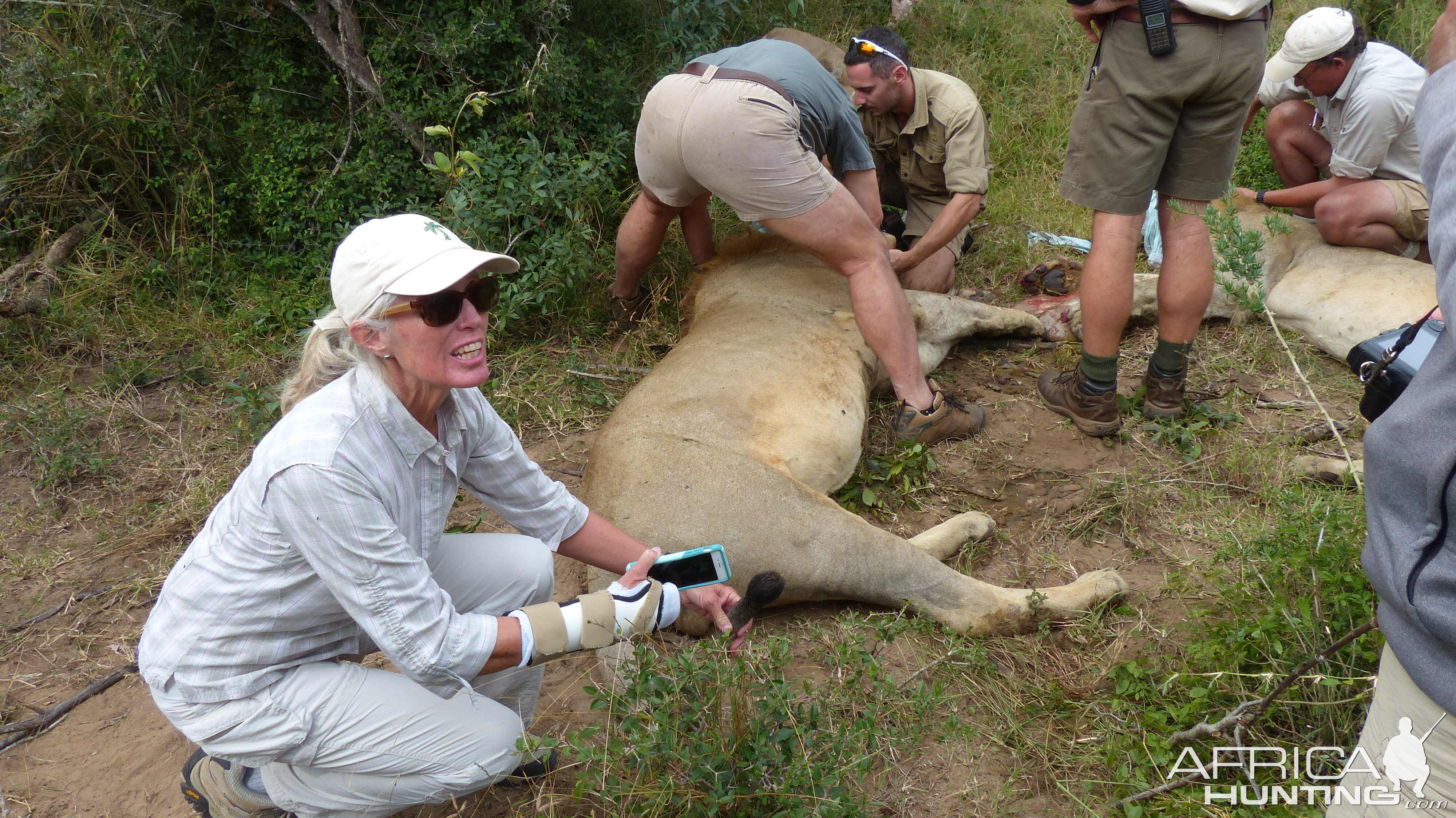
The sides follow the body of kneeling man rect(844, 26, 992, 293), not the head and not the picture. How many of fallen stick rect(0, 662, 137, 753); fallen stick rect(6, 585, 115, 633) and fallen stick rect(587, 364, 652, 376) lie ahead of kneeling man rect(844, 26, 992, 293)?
3

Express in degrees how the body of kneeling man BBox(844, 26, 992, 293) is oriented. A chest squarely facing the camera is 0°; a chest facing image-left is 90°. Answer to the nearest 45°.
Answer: approximately 45°

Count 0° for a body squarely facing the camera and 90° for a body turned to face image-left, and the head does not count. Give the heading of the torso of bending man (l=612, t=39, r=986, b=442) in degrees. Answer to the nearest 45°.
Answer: approximately 225°

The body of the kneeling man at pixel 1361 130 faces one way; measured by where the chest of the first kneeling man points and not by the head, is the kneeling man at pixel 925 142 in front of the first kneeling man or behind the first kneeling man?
in front

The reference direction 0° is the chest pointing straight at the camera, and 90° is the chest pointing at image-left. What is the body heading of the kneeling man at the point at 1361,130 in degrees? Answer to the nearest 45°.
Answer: approximately 45°

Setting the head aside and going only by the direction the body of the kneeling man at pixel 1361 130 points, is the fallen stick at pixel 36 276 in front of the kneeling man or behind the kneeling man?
in front

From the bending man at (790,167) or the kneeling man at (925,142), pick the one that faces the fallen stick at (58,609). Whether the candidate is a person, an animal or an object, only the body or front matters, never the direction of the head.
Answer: the kneeling man at (925,142)

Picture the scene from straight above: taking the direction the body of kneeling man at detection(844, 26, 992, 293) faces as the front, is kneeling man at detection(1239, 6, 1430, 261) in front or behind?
behind

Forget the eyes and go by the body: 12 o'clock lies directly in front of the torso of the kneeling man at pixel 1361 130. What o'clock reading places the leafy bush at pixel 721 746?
The leafy bush is roughly at 11 o'clock from the kneeling man.

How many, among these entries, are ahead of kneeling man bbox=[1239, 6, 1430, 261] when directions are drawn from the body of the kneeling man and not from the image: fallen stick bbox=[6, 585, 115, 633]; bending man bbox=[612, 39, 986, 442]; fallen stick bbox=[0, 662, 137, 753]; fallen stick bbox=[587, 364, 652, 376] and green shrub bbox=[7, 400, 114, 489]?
5

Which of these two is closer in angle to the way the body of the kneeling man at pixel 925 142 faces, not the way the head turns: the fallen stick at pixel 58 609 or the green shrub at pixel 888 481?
the fallen stick

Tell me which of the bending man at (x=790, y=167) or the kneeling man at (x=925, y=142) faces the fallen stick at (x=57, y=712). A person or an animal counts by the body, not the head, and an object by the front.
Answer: the kneeling man at (x=925, y=142)

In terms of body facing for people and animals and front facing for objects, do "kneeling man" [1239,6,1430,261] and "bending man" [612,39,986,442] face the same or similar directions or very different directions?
very different directions

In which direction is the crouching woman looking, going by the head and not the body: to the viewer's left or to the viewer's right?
to the viewer's right
